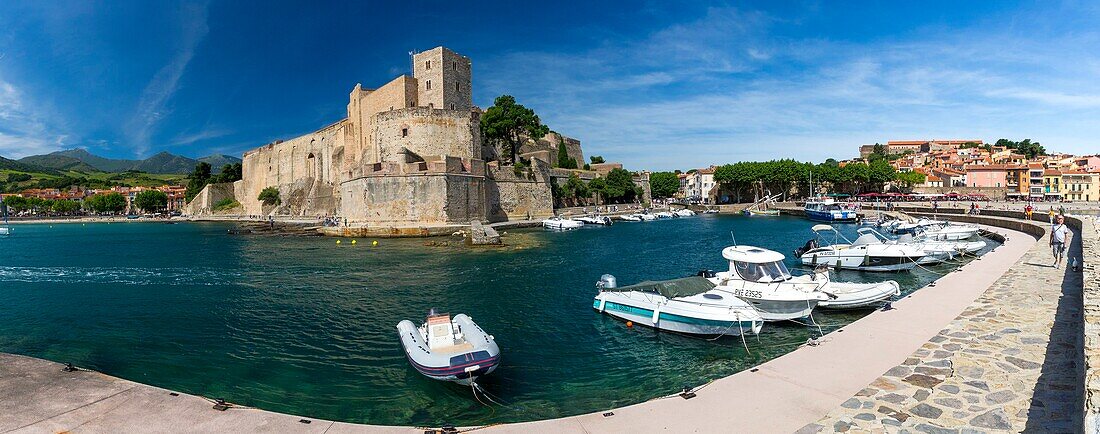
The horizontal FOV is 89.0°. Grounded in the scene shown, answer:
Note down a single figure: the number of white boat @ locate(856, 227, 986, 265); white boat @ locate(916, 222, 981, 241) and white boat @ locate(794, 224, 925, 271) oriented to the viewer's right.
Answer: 3

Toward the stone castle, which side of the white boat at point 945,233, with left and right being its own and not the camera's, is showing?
back

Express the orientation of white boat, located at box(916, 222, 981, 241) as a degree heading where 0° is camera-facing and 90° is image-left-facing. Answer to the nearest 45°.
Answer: approximately 270°

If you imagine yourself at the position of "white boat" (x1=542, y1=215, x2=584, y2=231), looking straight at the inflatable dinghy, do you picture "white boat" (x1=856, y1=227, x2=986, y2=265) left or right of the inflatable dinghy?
left

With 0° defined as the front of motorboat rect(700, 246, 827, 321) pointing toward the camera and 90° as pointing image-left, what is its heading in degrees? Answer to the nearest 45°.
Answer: approximately 315°

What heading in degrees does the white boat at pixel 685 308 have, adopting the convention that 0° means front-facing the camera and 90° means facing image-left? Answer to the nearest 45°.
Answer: approximately 315°

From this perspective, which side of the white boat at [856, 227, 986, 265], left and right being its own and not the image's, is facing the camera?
right

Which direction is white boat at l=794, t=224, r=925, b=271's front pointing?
to the viewer's right

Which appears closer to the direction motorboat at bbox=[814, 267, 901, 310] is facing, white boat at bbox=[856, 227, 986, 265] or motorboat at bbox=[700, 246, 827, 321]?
the white boat

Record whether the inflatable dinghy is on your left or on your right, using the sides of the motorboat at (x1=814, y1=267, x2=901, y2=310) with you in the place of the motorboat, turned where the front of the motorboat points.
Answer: on your right

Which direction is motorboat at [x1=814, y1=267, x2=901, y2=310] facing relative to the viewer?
to the viewer's right
